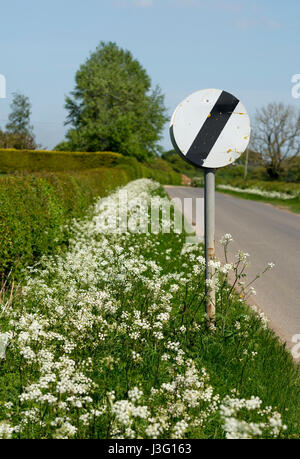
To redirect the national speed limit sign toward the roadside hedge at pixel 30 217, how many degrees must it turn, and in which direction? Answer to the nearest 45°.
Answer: approximately 135° to its right

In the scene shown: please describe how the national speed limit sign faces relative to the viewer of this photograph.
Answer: facing the viewer

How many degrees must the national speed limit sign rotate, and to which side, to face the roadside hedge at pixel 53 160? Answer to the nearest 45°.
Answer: approximately 180°
